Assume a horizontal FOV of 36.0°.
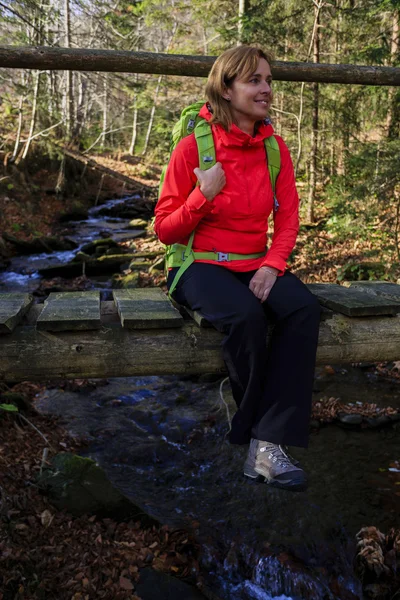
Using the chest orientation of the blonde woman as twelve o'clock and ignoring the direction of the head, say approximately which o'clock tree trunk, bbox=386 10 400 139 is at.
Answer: The tree trunk is roughly at 8 o'clock from the blonde woman.

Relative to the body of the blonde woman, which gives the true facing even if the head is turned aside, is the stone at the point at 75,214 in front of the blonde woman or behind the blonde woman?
behind

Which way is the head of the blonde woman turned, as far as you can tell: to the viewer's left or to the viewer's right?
to the viewer's right

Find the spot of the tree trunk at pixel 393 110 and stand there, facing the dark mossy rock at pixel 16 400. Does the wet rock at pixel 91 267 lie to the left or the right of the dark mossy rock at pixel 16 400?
right

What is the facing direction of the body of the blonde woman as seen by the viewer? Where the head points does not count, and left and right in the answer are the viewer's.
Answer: facing the viewer and to the right of the viewer

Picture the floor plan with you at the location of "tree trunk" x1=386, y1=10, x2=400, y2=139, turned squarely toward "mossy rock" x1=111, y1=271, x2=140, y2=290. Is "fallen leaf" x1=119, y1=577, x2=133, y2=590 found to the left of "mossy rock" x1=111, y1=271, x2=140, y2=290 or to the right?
left
